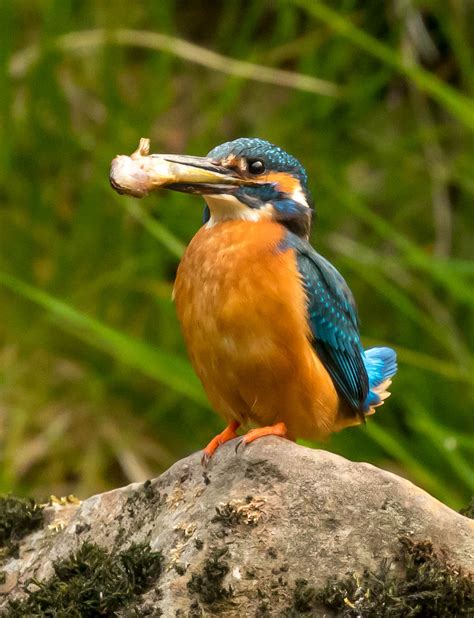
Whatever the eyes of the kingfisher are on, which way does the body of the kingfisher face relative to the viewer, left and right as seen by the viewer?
facing the viewer and to the left of the viewer

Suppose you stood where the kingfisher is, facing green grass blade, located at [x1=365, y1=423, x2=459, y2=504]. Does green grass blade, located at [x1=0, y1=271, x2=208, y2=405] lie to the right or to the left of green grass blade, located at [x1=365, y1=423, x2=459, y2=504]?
left

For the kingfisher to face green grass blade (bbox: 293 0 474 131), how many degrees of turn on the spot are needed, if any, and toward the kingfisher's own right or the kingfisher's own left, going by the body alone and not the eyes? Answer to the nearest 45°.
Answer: approximately 180°
